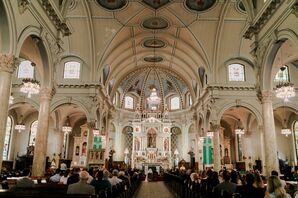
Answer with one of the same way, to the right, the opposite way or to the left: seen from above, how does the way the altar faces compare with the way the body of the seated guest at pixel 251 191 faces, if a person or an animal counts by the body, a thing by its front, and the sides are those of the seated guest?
the opposite way

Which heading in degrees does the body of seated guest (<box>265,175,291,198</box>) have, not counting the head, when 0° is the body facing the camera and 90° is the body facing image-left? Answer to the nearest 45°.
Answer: approximately 180°

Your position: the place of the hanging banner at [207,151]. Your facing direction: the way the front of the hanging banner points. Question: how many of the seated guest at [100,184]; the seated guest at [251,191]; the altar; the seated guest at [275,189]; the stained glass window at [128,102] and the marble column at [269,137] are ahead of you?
4

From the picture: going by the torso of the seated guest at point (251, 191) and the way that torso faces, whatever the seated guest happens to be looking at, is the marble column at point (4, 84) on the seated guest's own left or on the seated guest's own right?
on the seated guest's own left

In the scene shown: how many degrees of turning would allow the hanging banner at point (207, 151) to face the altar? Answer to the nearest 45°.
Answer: approximately 135° to its right

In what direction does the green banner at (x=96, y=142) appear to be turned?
toward the camera

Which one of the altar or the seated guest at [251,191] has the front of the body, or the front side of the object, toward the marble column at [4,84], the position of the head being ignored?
the altar

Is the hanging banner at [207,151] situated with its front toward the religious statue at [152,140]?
no

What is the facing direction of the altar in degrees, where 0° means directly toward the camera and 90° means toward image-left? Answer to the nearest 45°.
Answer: approximately 0°

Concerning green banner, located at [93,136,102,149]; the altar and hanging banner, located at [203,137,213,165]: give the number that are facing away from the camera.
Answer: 0

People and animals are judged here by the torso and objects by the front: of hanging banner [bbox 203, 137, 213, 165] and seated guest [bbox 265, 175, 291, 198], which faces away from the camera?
the seated guest

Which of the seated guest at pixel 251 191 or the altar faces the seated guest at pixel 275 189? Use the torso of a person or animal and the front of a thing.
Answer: the altar

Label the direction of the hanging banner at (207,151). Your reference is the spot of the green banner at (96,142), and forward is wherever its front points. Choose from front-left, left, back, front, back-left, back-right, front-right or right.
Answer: left

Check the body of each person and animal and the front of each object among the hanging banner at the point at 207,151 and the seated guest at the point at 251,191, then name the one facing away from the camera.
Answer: the seated guest

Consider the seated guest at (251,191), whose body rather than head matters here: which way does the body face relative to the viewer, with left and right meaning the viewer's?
facing away from the viewer

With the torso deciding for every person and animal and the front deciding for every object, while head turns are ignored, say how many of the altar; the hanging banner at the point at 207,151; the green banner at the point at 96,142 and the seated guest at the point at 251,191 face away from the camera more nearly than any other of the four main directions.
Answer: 1

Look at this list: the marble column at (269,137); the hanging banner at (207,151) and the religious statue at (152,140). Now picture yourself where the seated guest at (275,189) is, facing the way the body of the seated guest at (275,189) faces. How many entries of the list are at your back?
0

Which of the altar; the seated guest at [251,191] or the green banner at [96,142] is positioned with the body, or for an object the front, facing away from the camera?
the seated guest

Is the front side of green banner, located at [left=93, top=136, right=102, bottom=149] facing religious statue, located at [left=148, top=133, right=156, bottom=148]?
no
